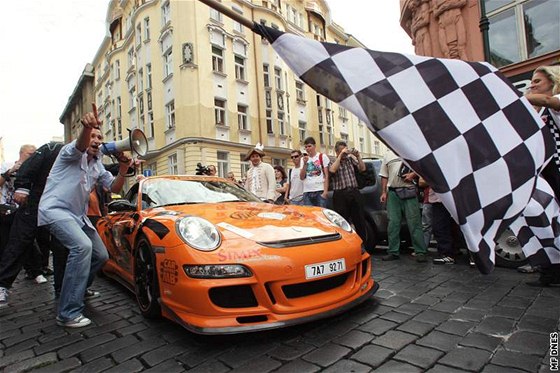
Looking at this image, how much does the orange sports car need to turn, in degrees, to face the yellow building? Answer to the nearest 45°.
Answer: approximately 135° to its left

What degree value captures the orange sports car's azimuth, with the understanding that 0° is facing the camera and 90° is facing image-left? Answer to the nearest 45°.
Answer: approximately 315°

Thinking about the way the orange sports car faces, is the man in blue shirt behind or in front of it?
behind
